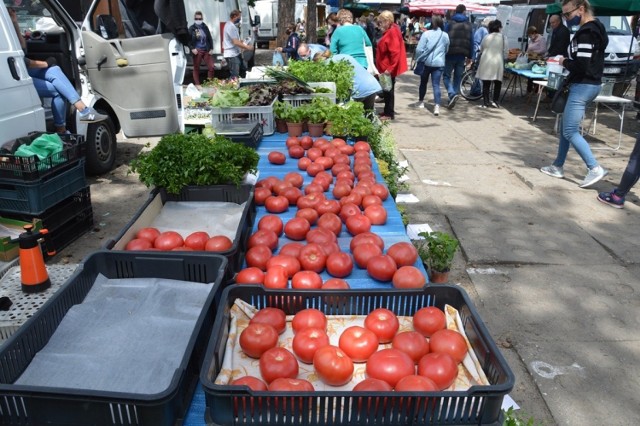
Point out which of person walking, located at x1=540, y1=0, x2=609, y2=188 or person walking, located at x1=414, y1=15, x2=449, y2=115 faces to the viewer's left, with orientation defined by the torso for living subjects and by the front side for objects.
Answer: person walking, located at x1=540, y1=0, x2=609, y2=188

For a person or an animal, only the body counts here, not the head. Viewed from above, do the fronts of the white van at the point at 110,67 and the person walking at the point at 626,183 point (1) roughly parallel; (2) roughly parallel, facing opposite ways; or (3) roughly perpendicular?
roughly perpendicular

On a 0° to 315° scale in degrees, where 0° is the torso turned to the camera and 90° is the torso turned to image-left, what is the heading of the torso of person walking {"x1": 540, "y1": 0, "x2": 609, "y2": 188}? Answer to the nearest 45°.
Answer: approximately 90°

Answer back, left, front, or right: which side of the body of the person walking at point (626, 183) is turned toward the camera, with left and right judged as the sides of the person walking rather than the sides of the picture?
left
